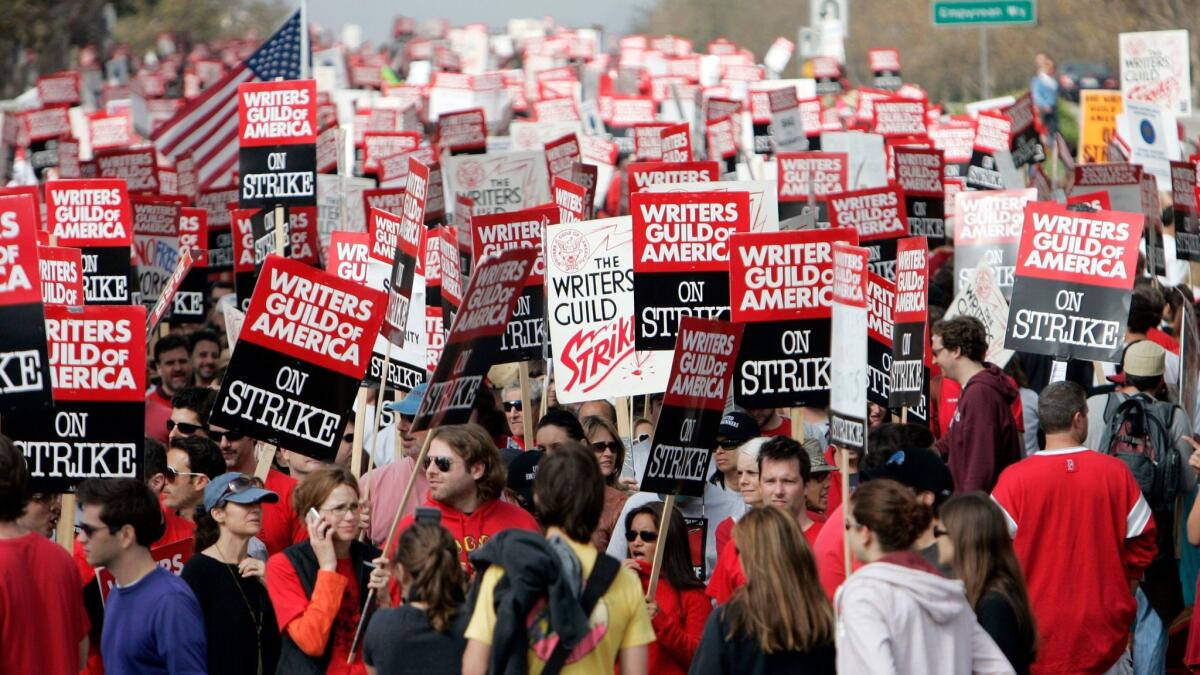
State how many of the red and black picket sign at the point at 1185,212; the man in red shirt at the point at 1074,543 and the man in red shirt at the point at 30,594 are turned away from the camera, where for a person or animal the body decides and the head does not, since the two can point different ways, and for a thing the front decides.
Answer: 2

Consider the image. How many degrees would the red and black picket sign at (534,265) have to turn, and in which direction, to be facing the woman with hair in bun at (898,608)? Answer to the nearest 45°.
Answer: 0° — it already faces them

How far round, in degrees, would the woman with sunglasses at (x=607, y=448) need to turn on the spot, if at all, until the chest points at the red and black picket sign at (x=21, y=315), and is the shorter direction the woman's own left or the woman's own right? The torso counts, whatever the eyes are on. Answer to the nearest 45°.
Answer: approximately 45° to the woman's own right

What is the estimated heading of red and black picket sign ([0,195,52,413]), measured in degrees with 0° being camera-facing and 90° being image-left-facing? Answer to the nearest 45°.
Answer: approximately 0°

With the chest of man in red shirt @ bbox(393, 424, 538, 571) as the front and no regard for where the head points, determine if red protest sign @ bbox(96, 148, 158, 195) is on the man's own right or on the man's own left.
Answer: on the man's own right

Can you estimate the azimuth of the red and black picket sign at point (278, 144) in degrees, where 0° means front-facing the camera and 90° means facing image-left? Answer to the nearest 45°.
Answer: approximately 0°

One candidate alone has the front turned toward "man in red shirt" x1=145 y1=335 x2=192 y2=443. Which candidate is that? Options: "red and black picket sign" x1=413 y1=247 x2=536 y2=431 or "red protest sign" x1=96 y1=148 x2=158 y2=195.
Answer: the red protest sign

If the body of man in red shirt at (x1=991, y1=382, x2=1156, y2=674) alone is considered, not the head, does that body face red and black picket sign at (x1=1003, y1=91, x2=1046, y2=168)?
yes

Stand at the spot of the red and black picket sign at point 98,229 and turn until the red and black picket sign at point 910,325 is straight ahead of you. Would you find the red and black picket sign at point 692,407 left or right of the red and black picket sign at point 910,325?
right
